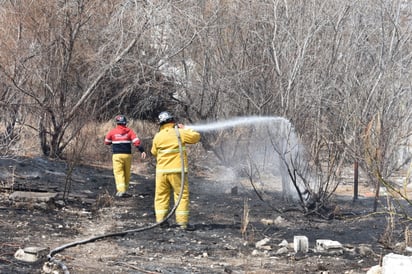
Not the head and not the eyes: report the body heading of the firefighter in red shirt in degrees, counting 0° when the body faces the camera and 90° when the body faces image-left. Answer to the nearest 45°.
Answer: approximately 180°

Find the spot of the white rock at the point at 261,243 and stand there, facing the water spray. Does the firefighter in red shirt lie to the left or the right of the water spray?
left

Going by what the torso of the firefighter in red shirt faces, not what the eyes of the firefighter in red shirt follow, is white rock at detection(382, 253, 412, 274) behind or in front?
behind

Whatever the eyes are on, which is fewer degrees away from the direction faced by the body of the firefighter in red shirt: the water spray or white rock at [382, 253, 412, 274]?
the water spray

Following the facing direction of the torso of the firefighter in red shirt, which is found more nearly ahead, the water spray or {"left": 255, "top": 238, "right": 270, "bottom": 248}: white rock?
the water spray

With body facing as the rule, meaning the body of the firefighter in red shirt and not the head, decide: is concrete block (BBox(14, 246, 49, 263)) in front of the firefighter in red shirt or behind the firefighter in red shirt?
behind

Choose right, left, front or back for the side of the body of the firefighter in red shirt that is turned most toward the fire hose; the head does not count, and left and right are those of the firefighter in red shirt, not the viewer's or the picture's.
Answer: back

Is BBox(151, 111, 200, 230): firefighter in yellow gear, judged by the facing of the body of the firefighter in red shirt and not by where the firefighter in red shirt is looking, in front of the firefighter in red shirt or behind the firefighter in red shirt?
behind
